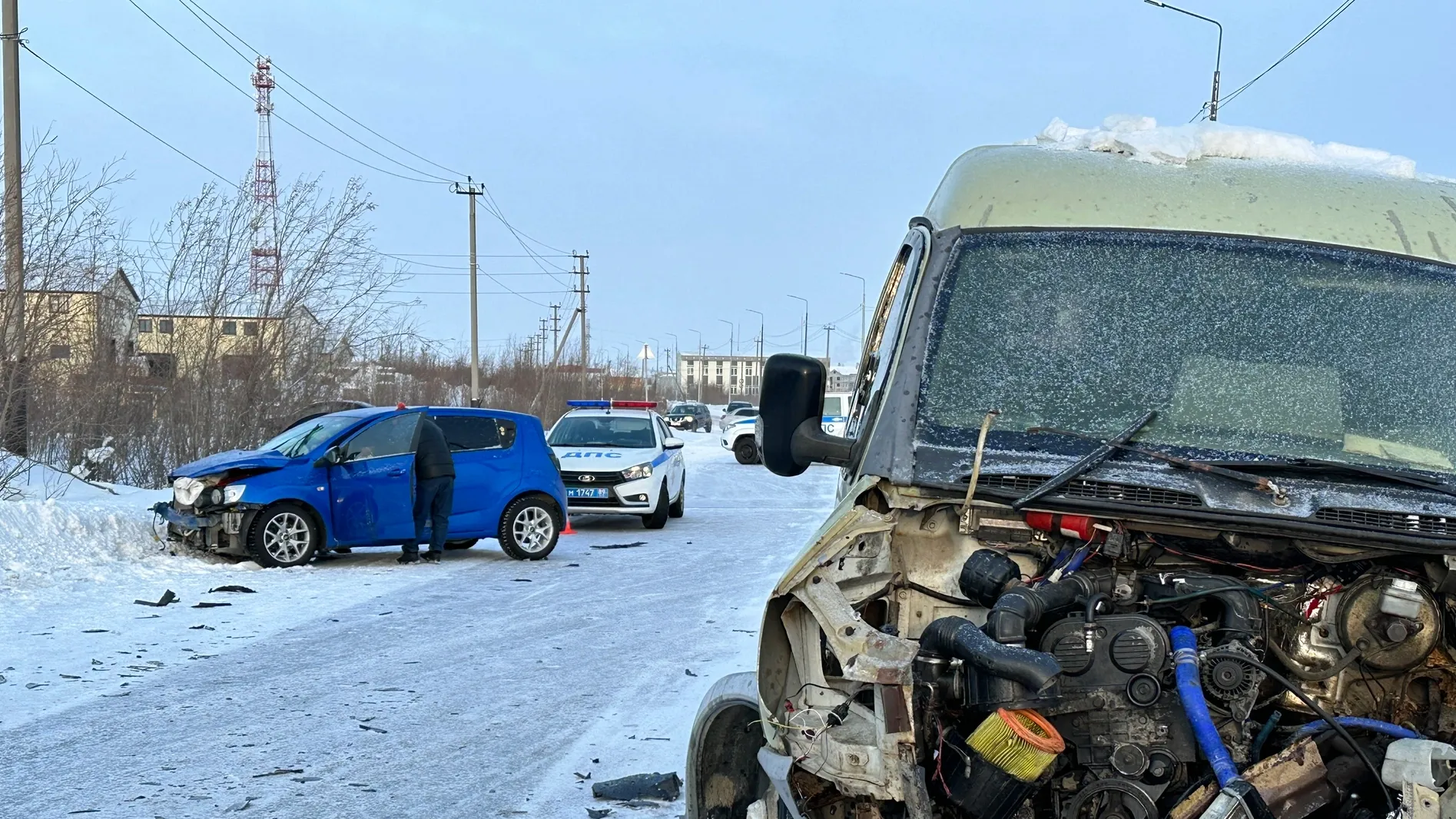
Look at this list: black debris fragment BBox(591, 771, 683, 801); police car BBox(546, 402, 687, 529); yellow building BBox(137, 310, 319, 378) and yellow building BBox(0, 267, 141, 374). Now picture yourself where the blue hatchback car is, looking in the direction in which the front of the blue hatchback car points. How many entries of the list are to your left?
1

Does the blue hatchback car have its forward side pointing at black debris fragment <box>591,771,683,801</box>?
no

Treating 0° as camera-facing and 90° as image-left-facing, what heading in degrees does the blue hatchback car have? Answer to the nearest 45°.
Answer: approximately 90°

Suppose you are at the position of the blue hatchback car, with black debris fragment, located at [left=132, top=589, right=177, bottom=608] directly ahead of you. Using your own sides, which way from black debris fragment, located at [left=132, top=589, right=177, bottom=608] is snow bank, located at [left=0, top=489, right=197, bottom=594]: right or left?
right

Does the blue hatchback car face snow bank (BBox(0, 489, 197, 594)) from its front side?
yes

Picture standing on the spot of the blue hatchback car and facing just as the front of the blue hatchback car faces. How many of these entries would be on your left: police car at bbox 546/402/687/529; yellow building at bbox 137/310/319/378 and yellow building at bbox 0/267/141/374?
0

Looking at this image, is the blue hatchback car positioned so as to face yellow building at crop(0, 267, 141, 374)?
no

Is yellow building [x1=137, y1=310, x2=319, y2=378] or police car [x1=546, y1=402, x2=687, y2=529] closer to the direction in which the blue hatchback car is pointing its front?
the yellow building

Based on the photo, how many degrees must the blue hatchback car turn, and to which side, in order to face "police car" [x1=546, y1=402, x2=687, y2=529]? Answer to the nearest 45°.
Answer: approximately 135° to its right

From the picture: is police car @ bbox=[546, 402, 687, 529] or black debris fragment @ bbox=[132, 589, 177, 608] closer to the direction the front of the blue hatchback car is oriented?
the black debris fragment

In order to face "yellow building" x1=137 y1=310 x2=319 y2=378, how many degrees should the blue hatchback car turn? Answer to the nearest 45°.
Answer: approximately 90° to its right

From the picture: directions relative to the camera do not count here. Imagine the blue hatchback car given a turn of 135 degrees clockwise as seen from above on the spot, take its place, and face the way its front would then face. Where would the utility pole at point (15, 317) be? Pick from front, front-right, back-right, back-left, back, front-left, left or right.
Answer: left

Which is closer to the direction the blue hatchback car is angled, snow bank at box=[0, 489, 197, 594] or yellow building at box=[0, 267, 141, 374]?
the snow bank

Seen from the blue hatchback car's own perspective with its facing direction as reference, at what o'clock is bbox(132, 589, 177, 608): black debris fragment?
The black debris fragment is roughly at 10 o'clock from the blue hatchback car.
